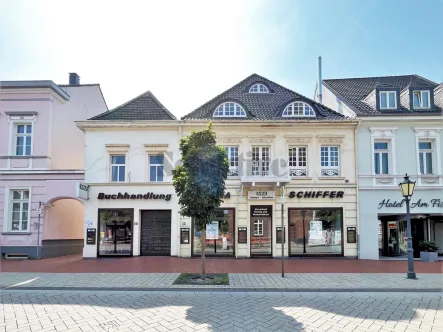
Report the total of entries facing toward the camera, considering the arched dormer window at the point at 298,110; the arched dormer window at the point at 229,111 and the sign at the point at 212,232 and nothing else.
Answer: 3

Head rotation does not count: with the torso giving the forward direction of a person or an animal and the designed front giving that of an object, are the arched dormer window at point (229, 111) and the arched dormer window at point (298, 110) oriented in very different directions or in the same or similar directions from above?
same or similar directions

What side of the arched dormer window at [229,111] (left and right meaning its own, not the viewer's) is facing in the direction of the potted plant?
left

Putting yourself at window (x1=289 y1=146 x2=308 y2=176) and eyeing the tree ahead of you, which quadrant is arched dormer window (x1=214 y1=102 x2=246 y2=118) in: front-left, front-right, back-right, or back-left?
front-right

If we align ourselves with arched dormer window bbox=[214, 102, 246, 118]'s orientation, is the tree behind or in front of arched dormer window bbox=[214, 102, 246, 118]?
in front

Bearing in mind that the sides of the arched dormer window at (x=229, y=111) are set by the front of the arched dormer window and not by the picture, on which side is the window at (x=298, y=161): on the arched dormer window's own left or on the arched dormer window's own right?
on the arched dormer window's own left

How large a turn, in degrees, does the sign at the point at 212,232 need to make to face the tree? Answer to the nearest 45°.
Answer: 0° — it already faces it

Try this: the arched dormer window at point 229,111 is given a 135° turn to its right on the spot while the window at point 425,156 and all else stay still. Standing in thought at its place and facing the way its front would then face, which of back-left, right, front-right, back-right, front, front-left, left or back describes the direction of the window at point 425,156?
back-right

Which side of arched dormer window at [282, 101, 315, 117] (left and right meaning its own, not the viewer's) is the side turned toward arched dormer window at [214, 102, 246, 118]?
right

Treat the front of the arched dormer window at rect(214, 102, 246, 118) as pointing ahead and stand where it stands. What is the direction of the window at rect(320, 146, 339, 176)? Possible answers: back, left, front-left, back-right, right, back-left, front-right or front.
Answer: left

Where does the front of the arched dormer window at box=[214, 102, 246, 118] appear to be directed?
toward the camera

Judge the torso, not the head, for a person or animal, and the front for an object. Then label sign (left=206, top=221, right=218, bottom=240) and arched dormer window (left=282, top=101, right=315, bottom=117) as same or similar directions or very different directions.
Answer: same or similar directions

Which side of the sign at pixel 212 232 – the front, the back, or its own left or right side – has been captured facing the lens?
front

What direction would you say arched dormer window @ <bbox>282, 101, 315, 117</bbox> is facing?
toward the camera

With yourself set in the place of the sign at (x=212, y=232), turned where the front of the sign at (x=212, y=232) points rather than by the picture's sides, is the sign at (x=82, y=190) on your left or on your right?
on your right
